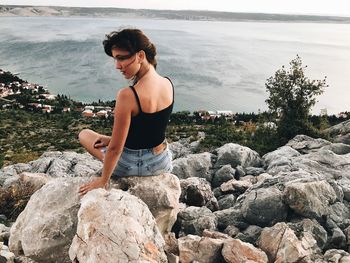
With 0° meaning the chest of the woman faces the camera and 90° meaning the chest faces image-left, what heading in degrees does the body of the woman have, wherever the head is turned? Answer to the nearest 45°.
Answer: approximately 135°

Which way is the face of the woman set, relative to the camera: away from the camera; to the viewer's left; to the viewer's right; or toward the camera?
to the viewer's left
